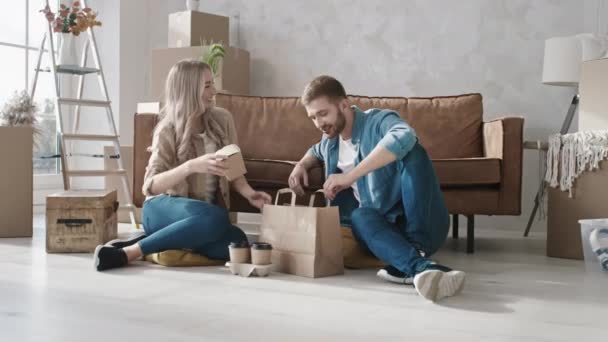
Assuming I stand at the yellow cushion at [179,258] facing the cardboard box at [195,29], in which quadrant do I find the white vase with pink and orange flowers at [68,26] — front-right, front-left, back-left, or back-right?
front-left

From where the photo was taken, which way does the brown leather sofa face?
toward the camera

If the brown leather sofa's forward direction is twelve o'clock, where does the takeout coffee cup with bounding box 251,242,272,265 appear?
The takeout coffee cup is roughly at 1 o'clock from the brown leather sofa.

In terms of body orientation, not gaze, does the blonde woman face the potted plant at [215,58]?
no

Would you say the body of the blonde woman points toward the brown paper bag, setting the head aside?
yes

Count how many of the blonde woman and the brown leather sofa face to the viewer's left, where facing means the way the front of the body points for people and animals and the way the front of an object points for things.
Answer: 0

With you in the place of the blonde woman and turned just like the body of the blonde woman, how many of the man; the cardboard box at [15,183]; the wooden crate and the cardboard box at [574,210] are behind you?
2

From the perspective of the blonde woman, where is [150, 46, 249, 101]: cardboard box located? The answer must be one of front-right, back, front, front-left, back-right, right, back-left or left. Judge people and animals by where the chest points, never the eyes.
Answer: back-left

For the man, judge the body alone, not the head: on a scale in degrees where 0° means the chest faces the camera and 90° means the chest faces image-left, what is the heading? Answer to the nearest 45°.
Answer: approximately 45°

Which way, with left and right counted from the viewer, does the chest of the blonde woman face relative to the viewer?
facing the viewer and to the right of the viewer

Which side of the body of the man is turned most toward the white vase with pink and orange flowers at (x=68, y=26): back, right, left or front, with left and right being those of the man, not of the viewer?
right

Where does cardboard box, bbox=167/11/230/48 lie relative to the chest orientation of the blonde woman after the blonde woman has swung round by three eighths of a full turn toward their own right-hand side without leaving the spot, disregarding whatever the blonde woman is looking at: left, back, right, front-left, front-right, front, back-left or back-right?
right

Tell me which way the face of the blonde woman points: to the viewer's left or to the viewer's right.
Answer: to the viewer's right

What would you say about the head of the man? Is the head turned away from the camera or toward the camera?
toward the camera

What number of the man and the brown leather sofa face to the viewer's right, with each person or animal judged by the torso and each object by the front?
0

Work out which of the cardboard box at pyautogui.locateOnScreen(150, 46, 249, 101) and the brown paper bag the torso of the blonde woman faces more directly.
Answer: the brown paper bag
